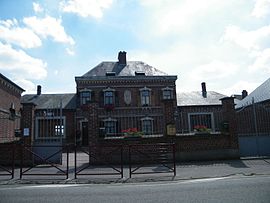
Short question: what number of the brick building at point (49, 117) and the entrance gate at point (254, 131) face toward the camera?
2

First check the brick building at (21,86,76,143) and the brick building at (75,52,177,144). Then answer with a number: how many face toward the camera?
2

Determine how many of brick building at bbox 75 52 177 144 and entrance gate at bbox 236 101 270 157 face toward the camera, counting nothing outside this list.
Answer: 2

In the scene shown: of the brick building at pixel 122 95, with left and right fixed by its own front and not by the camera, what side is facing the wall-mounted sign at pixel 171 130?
front

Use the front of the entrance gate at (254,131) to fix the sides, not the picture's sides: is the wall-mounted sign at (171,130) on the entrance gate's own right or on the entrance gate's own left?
on the entrance gate's own right

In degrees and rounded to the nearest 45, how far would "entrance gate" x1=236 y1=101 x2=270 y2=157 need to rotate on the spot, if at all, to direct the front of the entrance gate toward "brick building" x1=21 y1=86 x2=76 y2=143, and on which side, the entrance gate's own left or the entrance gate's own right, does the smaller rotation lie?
approximately 90° to the entrance gate's own right

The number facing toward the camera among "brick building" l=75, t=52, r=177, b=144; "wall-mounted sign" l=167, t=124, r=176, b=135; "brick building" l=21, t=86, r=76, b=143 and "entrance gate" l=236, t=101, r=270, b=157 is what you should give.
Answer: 4

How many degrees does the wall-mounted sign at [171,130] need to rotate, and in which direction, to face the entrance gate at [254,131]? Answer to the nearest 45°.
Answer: approximately 135° to its left

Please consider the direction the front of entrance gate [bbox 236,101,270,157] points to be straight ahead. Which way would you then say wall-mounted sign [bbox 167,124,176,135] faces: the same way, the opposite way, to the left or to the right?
the same way

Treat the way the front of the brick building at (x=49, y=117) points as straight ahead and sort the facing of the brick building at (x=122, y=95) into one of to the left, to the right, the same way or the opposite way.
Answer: the same way

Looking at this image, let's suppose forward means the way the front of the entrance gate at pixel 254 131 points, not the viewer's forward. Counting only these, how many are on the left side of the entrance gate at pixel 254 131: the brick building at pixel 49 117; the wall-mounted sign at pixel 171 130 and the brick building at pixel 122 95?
0

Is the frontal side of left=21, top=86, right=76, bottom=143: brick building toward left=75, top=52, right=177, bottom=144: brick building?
no

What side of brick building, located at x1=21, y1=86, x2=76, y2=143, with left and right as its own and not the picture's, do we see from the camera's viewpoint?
front

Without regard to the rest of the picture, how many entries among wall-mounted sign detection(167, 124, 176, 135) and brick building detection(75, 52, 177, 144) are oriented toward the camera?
2

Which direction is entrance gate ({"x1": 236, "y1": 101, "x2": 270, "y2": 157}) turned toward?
toward the camera
